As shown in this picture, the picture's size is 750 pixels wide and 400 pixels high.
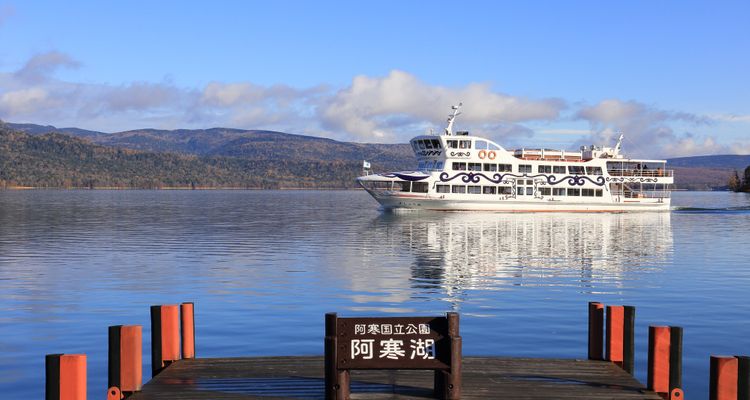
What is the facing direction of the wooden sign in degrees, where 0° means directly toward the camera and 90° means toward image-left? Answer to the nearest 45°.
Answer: approximately 0°
